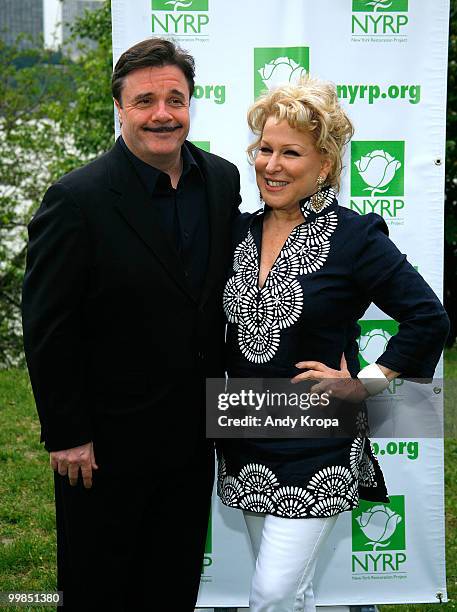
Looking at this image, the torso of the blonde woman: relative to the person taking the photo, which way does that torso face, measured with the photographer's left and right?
facing the viewer and to the left of the viewer

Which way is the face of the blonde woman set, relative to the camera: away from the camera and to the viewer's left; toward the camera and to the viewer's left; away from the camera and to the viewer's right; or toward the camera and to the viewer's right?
toward the camera and to the viewer's left

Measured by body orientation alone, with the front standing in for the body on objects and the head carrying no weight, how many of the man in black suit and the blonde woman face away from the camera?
0

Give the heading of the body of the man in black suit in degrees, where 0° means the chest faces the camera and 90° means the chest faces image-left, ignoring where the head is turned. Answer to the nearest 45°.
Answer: approximately 315°
